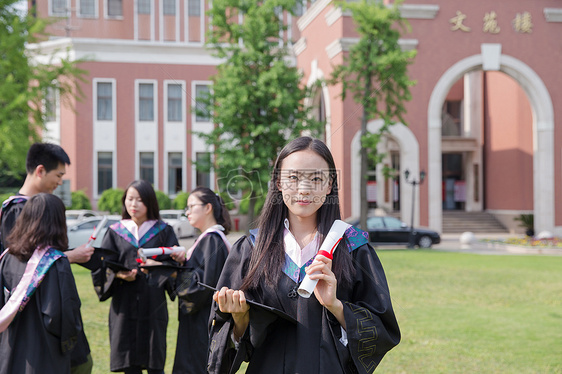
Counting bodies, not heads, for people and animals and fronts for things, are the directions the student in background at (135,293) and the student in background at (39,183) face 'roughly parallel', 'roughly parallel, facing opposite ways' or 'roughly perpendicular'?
roughly perpendicular

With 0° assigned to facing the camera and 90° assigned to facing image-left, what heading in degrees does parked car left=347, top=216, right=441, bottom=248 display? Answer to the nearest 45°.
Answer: approximately 270°

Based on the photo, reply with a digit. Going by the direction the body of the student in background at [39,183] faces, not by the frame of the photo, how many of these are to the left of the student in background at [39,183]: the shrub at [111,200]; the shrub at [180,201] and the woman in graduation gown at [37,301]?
2

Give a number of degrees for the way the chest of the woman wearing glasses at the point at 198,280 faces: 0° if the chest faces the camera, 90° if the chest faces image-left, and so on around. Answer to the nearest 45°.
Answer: approximately 90°

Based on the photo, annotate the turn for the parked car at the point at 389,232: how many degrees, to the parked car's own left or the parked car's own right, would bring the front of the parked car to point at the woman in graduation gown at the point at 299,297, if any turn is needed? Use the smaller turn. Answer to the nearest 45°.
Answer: approximately 90° to the parked car's own right

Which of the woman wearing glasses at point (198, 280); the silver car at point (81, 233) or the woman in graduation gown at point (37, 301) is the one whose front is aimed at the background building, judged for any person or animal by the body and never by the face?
the woman in graduation gown

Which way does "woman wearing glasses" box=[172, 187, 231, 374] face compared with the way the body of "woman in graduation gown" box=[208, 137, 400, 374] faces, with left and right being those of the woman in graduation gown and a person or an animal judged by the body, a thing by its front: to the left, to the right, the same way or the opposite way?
to the right

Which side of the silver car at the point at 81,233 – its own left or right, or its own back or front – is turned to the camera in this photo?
left

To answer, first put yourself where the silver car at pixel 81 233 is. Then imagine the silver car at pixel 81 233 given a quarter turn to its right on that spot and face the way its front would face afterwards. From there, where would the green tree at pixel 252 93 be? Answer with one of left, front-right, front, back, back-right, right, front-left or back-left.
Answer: right

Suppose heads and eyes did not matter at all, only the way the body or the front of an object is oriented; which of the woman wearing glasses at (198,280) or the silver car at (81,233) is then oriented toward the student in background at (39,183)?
the woman wearing glasses

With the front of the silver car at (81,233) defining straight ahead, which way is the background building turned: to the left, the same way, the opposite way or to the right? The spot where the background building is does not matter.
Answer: to the left

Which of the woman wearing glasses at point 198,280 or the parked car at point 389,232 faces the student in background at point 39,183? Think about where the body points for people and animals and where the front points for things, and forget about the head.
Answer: the woman wearing glasses

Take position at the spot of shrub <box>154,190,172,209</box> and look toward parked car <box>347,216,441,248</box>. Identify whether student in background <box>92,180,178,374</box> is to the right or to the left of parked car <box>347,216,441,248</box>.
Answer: right

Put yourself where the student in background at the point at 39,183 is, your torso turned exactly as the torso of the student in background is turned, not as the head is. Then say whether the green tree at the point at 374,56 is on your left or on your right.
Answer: on your left
